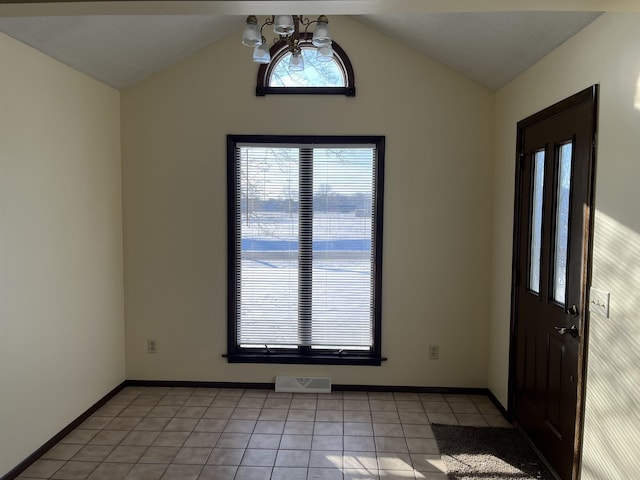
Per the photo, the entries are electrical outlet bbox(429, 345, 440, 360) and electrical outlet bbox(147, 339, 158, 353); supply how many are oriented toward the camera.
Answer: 2

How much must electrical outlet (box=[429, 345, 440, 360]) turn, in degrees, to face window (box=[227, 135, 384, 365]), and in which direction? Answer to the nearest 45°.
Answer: approximately 90° to its right

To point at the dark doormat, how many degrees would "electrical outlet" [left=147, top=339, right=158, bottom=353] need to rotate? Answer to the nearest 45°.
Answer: approximately 45° to its left

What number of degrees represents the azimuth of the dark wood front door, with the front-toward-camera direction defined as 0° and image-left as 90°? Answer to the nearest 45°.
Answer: approximately 45°
